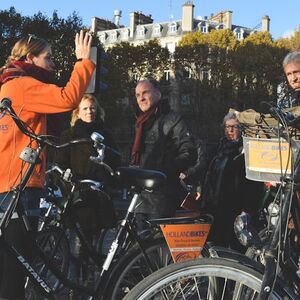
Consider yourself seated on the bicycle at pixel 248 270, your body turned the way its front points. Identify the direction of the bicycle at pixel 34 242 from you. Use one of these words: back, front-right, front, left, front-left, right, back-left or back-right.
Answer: front-right

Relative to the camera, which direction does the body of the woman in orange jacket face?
to the viewer's right

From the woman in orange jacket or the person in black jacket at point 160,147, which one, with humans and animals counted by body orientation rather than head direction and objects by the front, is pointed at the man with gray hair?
the woman in orange jacket

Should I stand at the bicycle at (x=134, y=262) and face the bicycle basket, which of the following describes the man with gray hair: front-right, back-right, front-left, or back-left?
front-left

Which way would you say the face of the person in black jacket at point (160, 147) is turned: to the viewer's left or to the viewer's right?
to the viewer's left

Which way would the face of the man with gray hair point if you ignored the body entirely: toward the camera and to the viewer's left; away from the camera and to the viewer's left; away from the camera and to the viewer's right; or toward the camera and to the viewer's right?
toward the camera and to the viewer's left

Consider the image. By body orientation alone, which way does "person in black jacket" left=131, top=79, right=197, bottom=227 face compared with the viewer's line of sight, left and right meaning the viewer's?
facing the viewer and to the left of the viewer

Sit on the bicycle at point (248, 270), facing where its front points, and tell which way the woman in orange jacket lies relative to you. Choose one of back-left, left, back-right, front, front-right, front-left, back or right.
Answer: front-right

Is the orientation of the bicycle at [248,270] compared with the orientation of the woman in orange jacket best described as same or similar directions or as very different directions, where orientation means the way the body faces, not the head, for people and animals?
very different directions

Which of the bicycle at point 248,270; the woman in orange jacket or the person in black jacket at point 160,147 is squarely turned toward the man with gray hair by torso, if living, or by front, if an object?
the woman in orange jacket

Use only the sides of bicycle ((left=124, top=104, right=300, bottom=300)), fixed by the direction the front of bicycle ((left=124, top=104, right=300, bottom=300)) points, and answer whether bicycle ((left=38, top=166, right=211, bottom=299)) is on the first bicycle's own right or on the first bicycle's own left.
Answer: on the first bicycle's own right

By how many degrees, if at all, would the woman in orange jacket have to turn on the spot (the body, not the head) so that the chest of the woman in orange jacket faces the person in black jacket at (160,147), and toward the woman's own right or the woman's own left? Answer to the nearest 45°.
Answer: approximately 45° to the woman's own left
